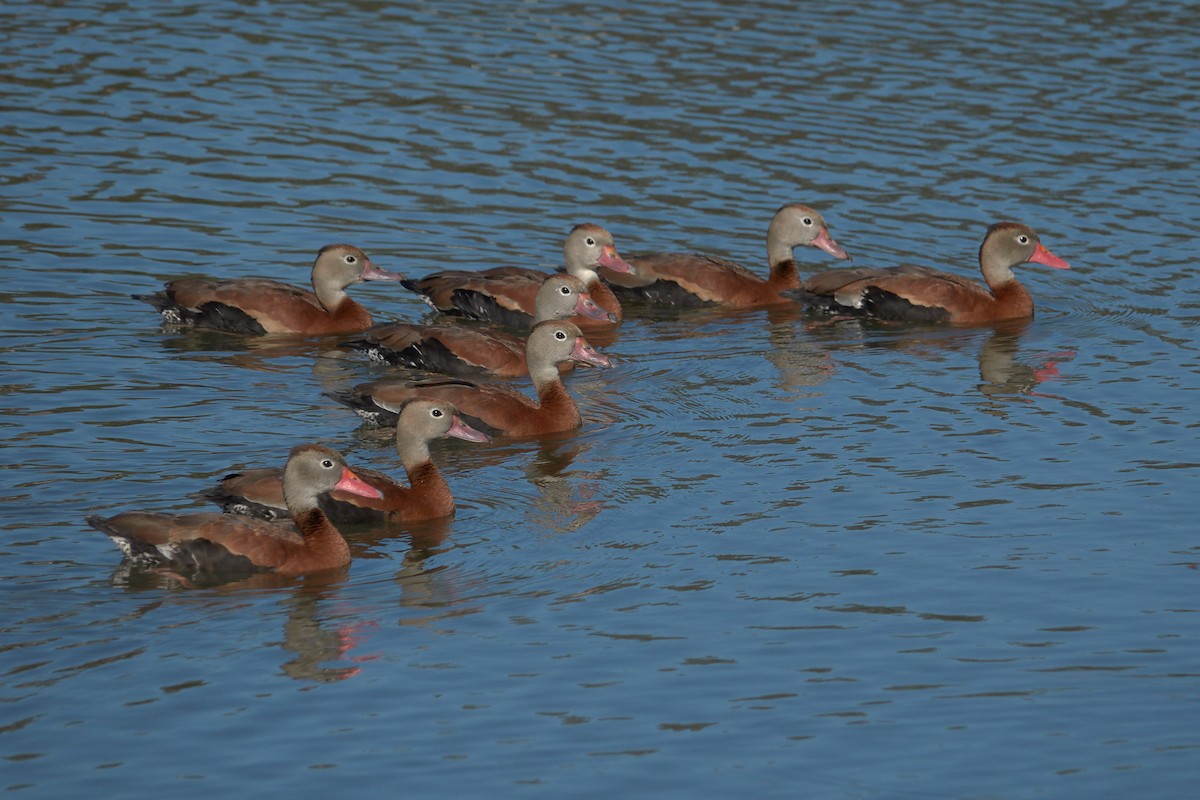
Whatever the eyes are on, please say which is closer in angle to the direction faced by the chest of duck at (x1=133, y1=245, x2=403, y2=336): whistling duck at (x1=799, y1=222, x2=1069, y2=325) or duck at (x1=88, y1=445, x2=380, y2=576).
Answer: the whistling duck

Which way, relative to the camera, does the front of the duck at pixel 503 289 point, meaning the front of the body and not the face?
to the viewer's right

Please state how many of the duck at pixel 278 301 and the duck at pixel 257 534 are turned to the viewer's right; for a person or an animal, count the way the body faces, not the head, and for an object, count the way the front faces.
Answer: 2

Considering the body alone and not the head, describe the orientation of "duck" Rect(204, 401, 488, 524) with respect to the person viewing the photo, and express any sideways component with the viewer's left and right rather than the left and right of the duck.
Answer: facing to the right of the viewer

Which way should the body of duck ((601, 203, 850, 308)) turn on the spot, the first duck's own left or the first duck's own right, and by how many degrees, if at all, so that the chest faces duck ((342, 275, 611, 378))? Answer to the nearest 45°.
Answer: approximately 135° to the first duck's own right

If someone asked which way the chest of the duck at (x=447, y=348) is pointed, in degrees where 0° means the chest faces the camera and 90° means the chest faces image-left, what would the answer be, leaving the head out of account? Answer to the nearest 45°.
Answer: approximately 270°

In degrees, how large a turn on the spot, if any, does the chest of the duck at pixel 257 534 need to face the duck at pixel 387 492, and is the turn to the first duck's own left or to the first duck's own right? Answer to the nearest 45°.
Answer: approximately 45° to the first duck's own left

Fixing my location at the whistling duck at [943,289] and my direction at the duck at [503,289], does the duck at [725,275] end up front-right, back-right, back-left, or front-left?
front-right

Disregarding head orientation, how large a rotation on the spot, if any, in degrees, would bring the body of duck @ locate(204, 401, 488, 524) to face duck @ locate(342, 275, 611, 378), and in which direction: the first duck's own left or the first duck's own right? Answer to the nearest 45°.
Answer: approximately 90° to the first duck's own left

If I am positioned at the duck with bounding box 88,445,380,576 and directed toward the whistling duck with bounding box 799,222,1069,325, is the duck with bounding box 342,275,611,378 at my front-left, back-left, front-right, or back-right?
front-left

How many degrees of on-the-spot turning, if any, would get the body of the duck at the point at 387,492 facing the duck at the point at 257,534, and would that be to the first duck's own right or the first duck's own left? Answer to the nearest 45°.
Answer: approximately 135° to the first duck's own right

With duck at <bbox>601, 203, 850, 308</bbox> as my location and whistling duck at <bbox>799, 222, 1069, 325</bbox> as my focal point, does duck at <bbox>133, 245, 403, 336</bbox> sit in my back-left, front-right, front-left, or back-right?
back-right

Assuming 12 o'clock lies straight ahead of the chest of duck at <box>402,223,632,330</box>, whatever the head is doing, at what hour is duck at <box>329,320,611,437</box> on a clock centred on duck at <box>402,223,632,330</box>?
duck at <box>329,320,611,437</box> is roughly at 3 o'clock from duck at <box>402,223,632,330</box>.

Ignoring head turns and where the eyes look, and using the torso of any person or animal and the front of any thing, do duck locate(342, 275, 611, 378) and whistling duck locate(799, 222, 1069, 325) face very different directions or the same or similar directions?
same or similar directions

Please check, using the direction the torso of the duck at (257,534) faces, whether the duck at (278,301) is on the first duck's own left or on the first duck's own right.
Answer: on the first duck's own left

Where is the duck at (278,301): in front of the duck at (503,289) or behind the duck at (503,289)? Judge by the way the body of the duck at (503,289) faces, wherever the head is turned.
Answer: behind

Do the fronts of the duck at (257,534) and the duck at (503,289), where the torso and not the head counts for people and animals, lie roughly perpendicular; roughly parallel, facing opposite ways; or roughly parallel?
roughly parallel
